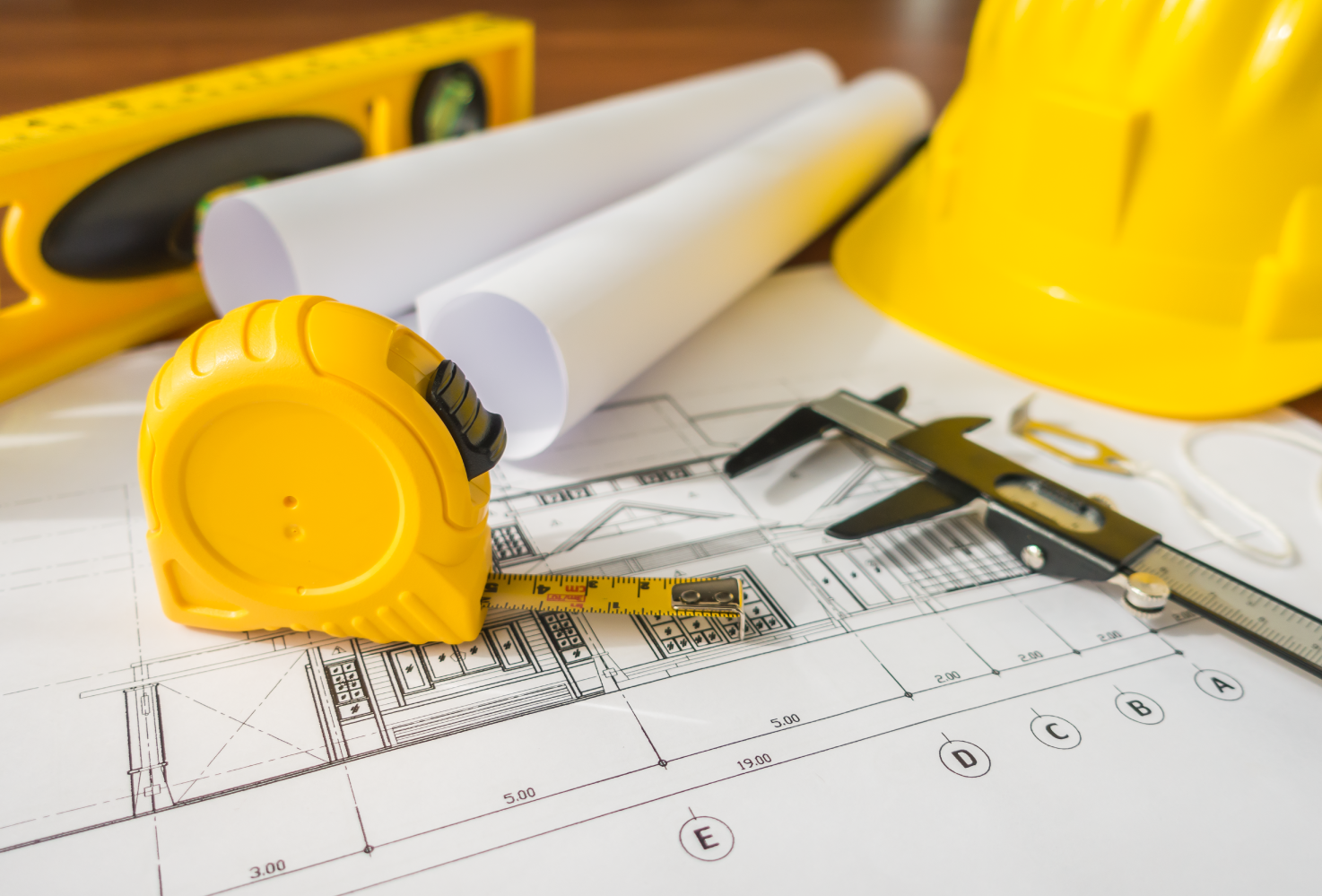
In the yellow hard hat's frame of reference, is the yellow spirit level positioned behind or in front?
in front

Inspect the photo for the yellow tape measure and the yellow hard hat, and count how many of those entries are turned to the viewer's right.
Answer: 1

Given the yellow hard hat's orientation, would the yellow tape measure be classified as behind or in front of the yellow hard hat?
in front

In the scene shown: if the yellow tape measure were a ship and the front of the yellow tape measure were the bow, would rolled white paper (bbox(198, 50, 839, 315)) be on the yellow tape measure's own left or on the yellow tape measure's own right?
on the yellow tape measure's own left

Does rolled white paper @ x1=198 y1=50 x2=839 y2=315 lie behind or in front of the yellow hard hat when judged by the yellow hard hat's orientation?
in front

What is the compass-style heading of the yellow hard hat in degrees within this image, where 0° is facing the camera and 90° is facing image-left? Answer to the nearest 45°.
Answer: approximately 45°

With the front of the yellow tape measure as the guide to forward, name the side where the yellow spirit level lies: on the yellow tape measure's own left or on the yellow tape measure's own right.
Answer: on the yellow tape measure's own left

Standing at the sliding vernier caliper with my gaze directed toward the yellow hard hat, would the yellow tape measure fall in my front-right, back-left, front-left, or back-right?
back-left

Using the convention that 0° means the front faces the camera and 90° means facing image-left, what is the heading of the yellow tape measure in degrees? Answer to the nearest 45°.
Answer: approximately 270°

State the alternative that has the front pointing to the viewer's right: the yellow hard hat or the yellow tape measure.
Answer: the yellow tape measure
